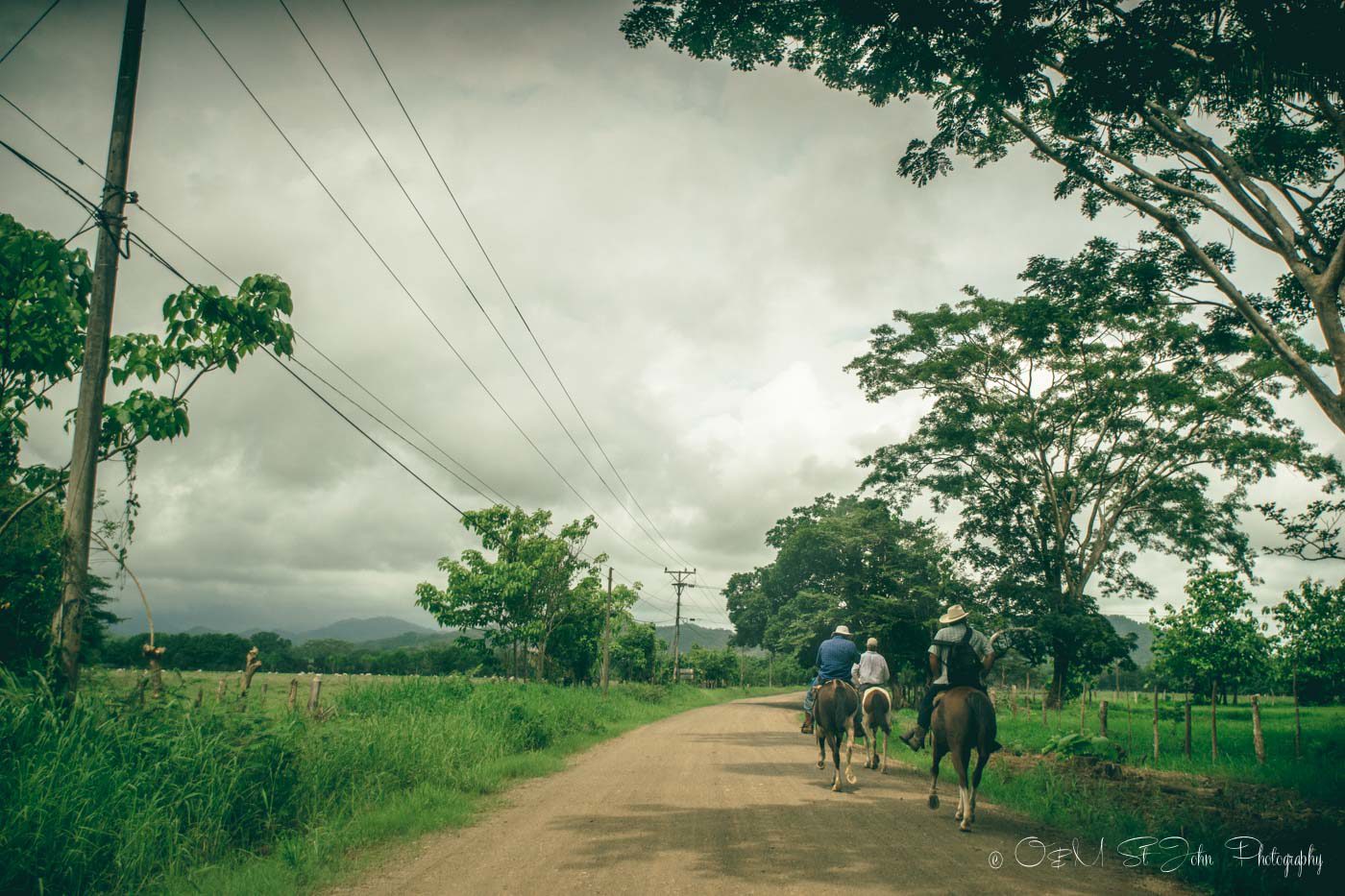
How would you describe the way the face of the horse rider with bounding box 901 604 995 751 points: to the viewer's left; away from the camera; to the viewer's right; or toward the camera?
away from the camera

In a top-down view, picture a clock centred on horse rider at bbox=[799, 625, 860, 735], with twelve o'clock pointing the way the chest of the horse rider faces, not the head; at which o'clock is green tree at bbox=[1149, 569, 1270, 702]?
The green tree is roughly at 1 o'clock from the horse rider.

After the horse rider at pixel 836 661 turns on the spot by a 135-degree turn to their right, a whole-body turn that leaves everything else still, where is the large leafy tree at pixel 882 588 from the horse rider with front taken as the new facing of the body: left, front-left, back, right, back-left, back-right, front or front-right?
back-left

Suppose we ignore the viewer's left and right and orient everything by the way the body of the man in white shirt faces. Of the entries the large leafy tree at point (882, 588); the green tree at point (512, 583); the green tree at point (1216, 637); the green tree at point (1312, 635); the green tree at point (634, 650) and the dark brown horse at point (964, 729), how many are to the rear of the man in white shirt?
1

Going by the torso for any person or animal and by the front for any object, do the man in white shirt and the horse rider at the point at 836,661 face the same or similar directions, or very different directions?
same or similar directions

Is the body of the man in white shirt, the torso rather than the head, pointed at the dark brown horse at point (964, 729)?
no

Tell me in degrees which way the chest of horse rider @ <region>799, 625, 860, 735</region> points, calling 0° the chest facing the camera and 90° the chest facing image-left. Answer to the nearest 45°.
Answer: approximately 180°

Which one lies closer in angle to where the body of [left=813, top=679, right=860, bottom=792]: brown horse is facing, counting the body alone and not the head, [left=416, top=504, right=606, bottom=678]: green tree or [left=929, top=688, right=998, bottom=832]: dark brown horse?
the green tree

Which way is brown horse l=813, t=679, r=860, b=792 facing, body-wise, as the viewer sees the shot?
away from the camera

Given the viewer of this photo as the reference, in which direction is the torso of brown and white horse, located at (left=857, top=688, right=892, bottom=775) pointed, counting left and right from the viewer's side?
facing away from the viewer

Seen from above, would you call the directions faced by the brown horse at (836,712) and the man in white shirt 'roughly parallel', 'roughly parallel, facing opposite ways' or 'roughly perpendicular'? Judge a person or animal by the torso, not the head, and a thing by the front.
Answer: roughly parallel

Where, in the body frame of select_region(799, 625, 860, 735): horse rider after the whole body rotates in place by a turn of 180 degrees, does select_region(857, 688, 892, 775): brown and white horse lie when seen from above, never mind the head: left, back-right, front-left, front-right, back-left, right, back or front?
back-left

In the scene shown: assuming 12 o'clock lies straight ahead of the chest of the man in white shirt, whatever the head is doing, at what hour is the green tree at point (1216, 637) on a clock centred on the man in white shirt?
The green tree is roughly at 1 o'clock from the man in white shirt.

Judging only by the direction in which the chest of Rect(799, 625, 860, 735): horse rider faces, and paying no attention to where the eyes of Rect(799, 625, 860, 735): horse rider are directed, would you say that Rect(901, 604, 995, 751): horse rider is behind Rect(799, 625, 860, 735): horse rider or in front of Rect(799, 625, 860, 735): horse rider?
behind

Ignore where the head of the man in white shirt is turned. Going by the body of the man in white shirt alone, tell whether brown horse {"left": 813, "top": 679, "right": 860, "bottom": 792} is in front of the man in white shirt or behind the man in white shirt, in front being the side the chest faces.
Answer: behind

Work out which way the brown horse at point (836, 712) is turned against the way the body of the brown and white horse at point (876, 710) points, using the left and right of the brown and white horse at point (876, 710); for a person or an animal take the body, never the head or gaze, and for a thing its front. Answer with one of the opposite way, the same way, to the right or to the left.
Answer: the same way

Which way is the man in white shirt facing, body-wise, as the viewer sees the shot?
away from the camera

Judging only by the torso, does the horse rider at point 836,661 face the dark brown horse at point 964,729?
no
